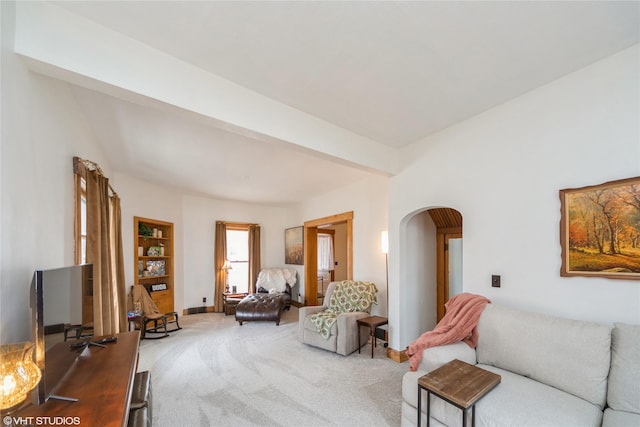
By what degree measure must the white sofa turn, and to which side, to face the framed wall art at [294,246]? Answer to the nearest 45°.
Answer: approximately 90° to its right

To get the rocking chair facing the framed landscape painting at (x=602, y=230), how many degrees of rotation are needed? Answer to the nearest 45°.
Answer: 0° — it already faces it

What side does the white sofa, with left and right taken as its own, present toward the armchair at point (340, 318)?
right

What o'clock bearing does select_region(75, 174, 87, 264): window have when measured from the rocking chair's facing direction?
The window is roughly at 4 o'clock from the rocking chair.

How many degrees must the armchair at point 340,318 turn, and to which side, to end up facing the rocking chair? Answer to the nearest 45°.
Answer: approximately 45° to its right

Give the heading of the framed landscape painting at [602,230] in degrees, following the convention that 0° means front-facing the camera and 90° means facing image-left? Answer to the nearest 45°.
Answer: approximately 45°
